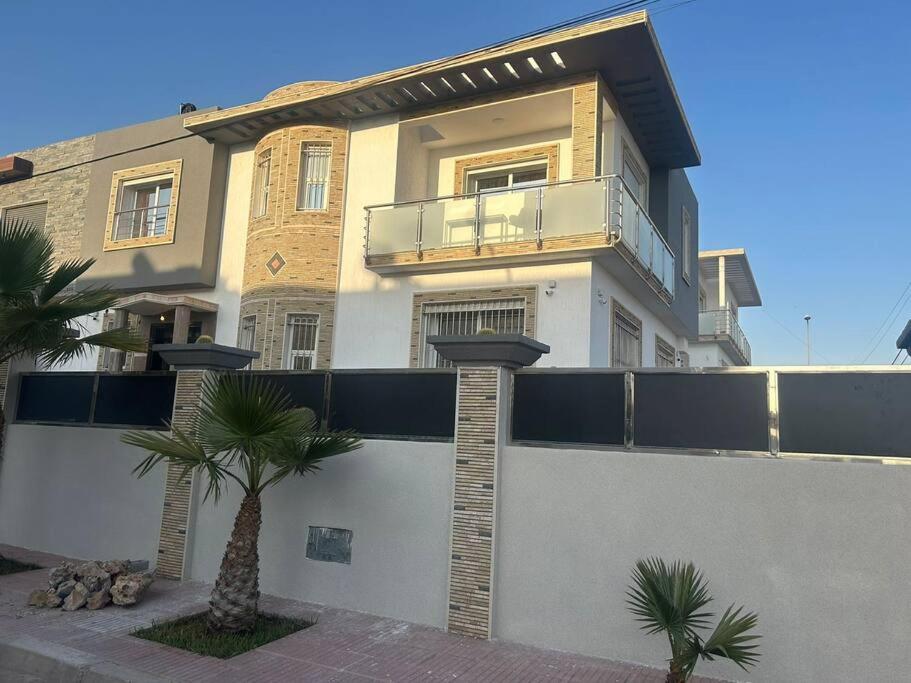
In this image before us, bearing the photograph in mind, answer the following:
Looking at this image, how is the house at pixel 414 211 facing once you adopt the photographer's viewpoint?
facing the viewer and to the left of the viewer

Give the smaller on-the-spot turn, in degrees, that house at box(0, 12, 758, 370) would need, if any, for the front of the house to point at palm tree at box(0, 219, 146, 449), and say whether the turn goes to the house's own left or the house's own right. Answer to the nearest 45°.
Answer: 0° — it already faces it

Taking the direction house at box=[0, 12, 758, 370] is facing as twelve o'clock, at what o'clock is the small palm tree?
The small palm tree is roughly at 10 o'clock from the house.
